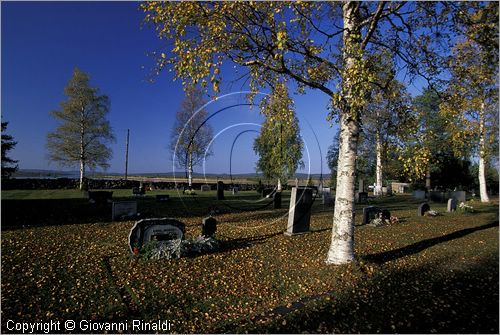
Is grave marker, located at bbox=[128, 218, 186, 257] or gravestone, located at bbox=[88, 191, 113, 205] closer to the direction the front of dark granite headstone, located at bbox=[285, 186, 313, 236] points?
the grave marker

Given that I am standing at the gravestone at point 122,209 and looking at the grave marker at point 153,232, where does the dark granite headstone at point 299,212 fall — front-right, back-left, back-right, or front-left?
front-left

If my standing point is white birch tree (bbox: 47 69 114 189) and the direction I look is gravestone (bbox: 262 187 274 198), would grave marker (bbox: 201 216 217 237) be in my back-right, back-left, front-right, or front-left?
front-right

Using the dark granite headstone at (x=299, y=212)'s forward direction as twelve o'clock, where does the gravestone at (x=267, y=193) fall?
The gravestone is roughly at 7 o'clock from the dark granite headstone.

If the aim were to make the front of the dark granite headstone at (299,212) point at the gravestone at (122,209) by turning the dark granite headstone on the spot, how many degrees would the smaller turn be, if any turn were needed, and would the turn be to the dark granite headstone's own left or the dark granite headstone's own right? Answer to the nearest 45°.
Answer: approximately 135° to the dark granite headstone's own right

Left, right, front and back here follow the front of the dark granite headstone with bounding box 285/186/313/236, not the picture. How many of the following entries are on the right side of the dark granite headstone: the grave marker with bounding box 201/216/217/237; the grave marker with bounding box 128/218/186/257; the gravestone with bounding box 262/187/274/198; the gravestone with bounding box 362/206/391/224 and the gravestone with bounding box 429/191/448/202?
2

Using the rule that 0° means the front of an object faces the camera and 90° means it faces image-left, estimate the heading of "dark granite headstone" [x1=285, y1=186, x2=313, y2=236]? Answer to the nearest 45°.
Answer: approximately 315°

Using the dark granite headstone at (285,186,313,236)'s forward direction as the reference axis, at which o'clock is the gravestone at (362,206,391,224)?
The gravestone is roughly at 9 o'clock from the dark granite headstone.

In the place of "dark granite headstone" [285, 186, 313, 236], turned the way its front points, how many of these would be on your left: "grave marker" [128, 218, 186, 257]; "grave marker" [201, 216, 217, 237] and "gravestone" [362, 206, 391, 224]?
1

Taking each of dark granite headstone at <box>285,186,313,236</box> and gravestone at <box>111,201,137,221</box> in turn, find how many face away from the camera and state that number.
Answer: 0

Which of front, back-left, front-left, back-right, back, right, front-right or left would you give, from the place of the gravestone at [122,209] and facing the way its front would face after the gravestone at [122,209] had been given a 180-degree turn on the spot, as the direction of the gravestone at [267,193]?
right

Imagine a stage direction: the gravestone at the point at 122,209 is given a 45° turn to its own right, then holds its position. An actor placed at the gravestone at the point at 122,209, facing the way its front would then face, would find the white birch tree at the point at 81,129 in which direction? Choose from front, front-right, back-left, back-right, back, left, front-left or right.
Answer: back

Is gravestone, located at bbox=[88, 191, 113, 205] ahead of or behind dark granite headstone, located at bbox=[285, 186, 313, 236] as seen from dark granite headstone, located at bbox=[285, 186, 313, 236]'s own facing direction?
behind

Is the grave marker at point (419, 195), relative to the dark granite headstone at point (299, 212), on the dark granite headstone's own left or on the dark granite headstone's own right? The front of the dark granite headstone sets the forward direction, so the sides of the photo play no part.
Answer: on the dark granite headstone's own left

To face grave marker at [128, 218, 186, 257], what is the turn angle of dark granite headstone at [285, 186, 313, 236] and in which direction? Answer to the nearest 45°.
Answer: approximately 90° to its right

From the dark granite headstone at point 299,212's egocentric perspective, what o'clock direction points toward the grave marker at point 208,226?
The grave marker is roughly at 3 o'clock from the dark granite headstone.

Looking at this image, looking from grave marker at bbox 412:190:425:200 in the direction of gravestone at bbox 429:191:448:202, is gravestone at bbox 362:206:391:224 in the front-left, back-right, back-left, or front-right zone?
front-right

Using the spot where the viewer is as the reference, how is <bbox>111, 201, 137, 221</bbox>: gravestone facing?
facing the viewer and to the right of the viewer

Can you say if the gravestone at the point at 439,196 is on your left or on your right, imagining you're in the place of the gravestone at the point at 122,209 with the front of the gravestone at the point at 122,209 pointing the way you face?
on your left
